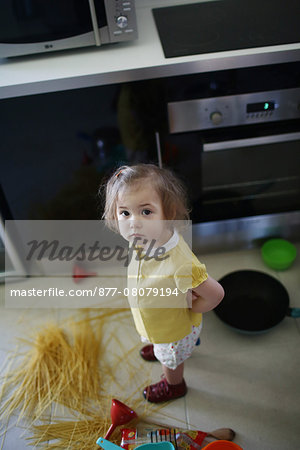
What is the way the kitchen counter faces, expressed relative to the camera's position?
facing the viewer

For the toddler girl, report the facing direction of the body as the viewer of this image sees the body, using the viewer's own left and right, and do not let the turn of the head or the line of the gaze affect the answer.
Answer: facing the viewer and to the left of the viewer

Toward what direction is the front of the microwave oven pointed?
toward the camera
